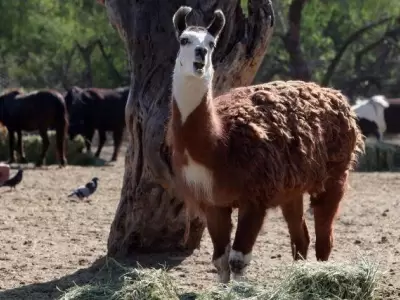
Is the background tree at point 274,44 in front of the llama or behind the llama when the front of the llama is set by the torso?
behind

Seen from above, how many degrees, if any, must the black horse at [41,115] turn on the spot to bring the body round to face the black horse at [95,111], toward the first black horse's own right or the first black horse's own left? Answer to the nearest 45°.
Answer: approximately 135° to the first black horse's own right

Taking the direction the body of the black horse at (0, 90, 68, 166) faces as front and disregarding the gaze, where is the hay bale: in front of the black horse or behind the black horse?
behind

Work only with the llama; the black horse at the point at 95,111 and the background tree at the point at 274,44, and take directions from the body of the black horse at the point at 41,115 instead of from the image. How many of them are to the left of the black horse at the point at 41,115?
1

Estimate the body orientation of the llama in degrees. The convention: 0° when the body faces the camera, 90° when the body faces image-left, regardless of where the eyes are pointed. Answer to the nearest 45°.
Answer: approximately 45°

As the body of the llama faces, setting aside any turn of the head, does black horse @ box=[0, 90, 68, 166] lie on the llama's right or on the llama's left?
on the llama's right

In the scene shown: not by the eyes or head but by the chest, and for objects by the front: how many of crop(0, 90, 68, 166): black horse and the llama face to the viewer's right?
0

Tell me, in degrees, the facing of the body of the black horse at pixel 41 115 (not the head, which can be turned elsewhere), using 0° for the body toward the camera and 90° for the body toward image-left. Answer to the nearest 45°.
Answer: approximately 90°
